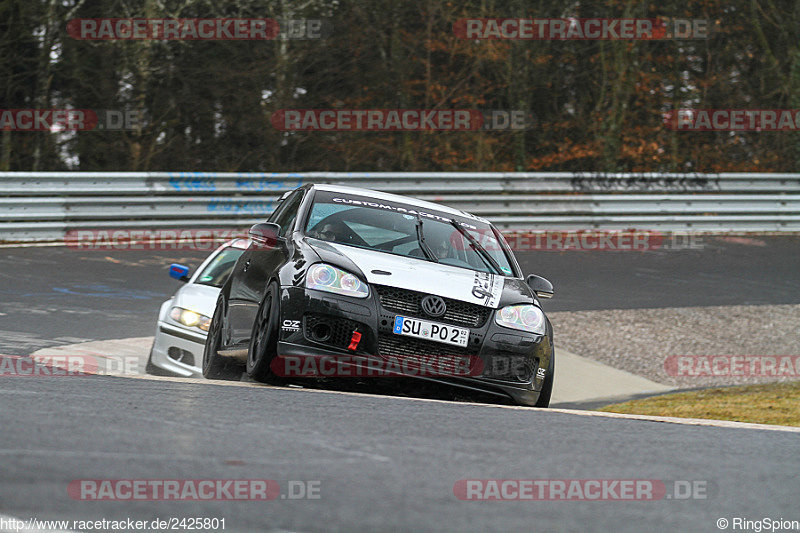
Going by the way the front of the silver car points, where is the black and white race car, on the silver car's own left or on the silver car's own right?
on the silver car's own left

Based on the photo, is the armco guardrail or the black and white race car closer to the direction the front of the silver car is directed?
the black and white race car

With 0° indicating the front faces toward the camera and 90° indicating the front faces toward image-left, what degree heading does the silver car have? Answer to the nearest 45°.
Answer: approximately 45°

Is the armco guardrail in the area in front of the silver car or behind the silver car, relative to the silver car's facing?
behind

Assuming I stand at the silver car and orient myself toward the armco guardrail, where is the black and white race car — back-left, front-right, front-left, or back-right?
back-right
